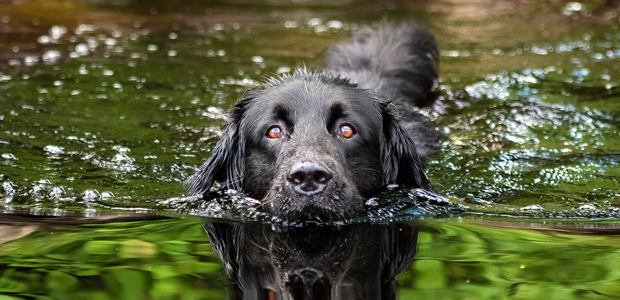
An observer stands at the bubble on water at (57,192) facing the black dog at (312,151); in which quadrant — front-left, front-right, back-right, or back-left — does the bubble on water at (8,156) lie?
back-left

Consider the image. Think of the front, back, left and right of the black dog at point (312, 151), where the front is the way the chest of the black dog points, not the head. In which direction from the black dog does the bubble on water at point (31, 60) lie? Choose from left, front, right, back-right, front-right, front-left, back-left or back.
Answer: back-right

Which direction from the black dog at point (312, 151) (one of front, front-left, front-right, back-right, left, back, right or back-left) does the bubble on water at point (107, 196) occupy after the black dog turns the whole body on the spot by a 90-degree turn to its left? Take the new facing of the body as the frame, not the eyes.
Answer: back

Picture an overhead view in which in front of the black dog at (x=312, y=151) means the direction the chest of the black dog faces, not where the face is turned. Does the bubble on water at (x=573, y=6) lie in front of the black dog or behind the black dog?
behind

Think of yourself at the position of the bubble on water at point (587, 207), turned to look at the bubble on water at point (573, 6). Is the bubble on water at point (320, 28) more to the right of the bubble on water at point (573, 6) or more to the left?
left

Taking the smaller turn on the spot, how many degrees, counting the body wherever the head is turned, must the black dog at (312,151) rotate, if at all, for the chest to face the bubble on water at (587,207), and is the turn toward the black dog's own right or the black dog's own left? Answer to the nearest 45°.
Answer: approximately 90° to the black dog's own left

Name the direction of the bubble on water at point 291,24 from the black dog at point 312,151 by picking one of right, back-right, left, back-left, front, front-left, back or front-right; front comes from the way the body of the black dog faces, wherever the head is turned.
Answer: back

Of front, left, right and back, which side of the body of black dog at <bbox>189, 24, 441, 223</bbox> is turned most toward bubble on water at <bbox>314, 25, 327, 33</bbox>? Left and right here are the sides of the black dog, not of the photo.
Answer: back

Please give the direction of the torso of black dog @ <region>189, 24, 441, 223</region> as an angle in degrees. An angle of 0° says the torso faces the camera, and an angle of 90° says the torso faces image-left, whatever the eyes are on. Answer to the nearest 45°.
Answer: approximately 0°

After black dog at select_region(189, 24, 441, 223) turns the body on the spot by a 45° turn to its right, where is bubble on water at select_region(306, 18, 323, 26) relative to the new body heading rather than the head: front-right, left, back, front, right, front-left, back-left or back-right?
back-right

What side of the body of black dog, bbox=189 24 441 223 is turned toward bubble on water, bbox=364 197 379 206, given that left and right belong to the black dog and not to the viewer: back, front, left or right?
front
